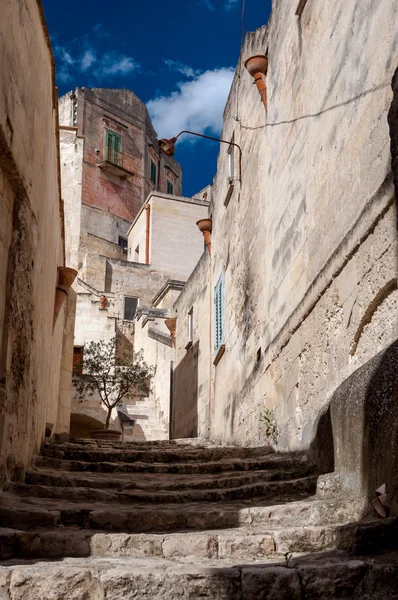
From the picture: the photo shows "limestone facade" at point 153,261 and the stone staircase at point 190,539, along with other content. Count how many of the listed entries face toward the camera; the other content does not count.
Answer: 2

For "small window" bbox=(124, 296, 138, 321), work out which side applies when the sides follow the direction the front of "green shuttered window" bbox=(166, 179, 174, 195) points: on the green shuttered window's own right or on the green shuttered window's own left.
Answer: on the green shuttered window's own right

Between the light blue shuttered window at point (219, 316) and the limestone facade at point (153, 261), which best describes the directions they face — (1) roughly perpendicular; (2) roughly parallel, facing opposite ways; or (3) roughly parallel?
roughly perpendicular

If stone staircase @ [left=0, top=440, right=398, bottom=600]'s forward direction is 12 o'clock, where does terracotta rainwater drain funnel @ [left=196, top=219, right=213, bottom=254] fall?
The terracotta rainwater drain funnel is roughly at 6 o'clock from the stone staircase.

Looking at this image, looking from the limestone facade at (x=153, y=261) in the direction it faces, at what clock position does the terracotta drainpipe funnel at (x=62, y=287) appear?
The terracotta drainpipe funnel is roughly at 12 o'clock from the limestone facade.

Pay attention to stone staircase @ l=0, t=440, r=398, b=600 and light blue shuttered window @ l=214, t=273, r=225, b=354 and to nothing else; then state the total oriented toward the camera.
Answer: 1

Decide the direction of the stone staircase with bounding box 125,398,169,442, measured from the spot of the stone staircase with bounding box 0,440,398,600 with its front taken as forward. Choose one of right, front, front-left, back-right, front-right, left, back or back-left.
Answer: back

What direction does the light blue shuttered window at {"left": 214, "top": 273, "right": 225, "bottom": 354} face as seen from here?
to the viewer's left

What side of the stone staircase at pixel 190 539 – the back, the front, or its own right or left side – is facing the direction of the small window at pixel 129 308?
back

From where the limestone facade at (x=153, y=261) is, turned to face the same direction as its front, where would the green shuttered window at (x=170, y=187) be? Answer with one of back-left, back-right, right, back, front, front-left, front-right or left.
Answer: back
